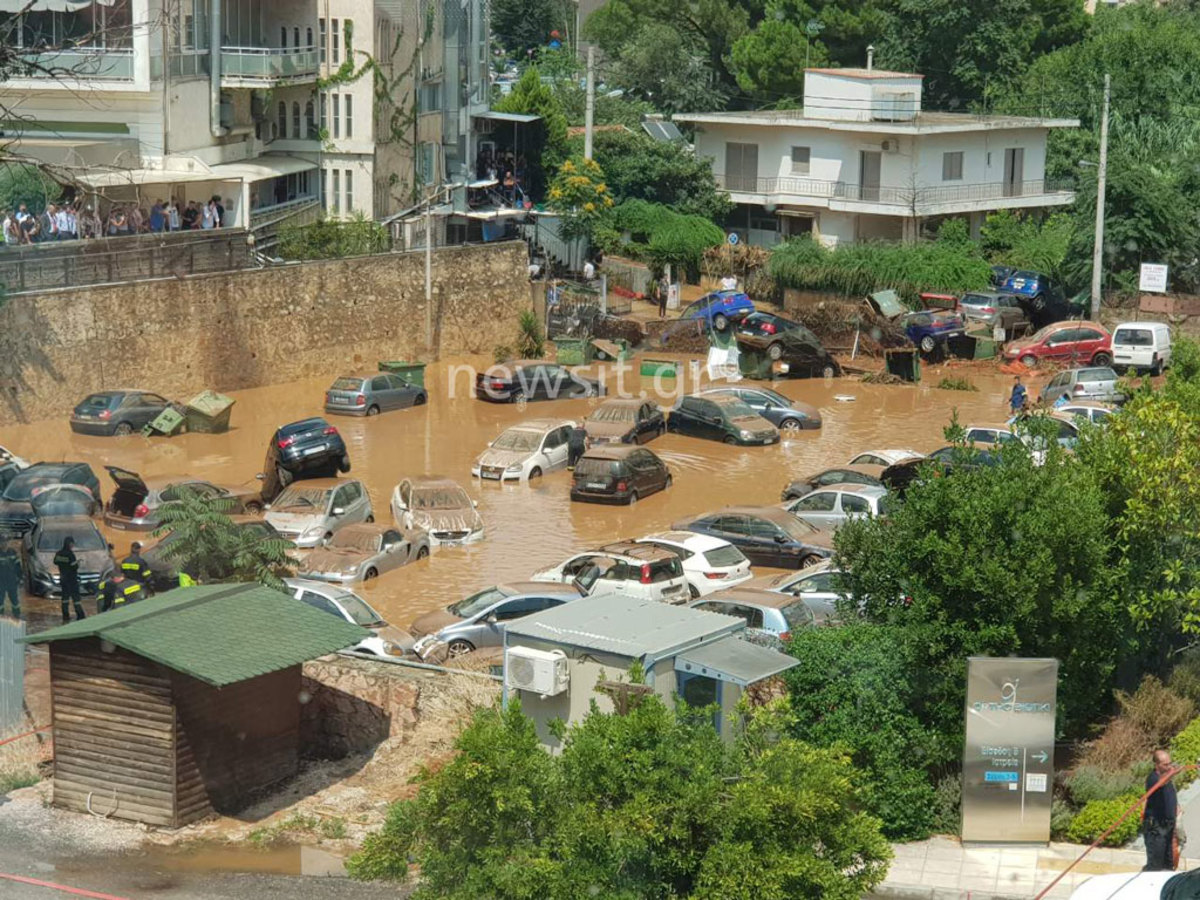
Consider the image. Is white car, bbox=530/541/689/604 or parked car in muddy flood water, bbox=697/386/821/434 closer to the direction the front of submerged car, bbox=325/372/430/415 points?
the parked car in muddy flood water

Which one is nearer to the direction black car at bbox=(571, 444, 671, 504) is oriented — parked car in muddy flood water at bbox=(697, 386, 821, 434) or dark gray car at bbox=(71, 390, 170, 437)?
the parked car in muddy flood water

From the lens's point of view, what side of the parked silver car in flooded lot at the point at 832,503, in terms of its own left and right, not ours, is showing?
left

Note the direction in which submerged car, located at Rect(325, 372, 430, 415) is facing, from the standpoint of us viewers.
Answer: facing away from the viewer and to the right of the viewer

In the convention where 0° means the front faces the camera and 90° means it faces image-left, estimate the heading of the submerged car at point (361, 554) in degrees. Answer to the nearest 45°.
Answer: approximately 45°

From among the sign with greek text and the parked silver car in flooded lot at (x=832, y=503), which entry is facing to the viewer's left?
the parked silver car in flooded lot

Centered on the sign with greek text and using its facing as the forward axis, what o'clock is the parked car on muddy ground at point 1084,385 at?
The parked car on muddy ground is roughly at 6 o'clock from the sign with greek text.

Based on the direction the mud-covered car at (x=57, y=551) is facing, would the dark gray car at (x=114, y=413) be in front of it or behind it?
behind

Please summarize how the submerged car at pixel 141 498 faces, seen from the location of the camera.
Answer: facing away from the viewer and to the right of the viewer

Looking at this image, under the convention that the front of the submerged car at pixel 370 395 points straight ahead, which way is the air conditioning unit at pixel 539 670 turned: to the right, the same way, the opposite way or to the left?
the opposite way

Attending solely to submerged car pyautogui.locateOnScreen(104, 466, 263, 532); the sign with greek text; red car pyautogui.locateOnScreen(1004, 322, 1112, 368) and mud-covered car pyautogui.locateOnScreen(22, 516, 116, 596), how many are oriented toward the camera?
2

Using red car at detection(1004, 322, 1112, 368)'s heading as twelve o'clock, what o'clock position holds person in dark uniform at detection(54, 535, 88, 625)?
The person in dark uniform is roughly at 10 o'clock from the red car.
